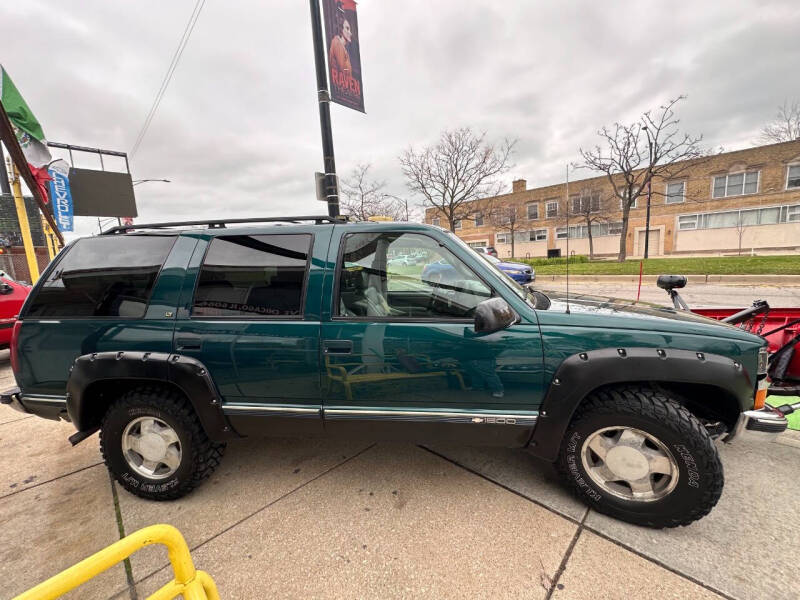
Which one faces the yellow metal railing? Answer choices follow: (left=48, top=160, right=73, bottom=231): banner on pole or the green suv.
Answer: the banner on pole

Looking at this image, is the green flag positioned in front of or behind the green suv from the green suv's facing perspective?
behind

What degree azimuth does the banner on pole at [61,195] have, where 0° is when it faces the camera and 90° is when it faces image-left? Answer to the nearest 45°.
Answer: approximately 0°

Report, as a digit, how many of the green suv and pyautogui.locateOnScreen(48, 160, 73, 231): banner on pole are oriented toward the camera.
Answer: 1

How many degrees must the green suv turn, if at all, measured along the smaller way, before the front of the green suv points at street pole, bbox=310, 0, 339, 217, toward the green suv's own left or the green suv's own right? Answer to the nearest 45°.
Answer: approximately 90° to the green suv's own left

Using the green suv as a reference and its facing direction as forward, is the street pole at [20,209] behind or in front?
behind

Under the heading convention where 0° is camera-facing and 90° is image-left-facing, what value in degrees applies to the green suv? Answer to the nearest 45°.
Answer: approximately 270°

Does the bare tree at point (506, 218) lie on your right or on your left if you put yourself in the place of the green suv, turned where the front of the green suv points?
on your left
